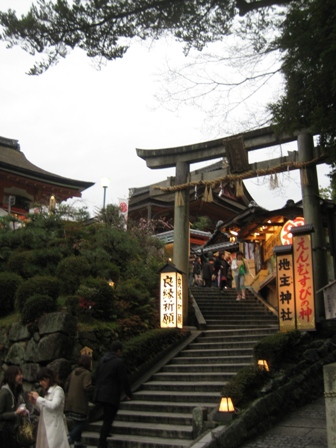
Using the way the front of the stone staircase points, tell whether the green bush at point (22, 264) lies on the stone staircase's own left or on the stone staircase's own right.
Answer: on the stone staircase's own right

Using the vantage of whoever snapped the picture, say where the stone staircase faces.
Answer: facing the viewer

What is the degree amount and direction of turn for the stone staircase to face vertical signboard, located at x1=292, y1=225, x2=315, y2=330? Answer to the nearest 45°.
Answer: approximately 90° to its left

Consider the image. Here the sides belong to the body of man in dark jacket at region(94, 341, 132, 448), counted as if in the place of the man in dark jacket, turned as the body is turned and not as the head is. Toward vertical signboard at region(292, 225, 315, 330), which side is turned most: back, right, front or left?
front

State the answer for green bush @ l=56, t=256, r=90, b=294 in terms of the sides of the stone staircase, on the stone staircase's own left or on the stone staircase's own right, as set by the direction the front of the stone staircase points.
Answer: on the stone staircase's own right

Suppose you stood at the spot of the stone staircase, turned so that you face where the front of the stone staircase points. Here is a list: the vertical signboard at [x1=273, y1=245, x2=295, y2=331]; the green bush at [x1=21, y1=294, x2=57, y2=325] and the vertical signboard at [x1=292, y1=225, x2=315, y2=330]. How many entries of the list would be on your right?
1

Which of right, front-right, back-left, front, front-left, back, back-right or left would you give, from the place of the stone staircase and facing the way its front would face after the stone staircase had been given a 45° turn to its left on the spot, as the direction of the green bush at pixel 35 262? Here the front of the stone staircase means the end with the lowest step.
back

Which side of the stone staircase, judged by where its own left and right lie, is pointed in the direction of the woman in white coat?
front

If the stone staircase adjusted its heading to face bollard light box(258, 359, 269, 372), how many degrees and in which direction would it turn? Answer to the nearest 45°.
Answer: approximately 45° to its left

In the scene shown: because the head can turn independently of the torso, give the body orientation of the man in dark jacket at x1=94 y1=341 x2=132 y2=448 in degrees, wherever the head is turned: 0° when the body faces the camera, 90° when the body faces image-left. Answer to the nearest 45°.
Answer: approximately 225°

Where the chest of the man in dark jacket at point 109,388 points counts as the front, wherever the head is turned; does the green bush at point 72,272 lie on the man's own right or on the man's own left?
on the man's own left
